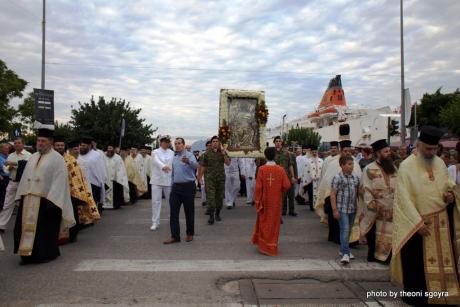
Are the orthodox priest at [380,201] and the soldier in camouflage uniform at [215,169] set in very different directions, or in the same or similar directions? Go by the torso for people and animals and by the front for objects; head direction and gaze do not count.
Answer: same or similar directions

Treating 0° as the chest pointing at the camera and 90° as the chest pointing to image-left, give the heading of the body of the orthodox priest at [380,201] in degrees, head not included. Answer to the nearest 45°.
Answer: approximately 315°

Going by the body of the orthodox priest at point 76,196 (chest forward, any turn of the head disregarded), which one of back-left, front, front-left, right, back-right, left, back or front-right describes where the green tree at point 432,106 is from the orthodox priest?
back

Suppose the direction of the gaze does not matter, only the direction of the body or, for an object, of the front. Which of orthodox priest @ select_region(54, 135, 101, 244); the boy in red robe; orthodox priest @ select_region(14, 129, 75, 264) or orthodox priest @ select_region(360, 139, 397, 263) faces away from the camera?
the boy in red robe

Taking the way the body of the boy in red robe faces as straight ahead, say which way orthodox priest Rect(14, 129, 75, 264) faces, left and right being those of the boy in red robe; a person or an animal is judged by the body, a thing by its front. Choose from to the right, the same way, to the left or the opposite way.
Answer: the opposite way

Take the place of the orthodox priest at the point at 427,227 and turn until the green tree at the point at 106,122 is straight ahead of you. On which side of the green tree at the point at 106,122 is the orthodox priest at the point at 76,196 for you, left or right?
left

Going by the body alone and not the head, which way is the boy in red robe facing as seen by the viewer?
away from the camera

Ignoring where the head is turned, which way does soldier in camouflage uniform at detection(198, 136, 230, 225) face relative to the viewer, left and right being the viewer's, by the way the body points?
facing the viewer

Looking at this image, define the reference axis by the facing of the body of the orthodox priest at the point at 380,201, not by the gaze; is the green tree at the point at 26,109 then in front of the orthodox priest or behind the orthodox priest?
behind

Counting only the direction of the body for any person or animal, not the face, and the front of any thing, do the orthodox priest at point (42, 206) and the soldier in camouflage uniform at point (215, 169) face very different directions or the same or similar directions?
same or similar directions

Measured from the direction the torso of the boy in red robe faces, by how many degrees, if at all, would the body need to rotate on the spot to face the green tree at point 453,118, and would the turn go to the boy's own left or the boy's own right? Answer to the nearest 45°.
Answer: approximately 45° to the boy's own right

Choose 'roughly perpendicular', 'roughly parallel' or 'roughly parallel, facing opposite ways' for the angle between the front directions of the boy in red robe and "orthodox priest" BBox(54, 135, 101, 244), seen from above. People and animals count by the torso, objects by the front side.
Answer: roughly parallel, facing opposite ways

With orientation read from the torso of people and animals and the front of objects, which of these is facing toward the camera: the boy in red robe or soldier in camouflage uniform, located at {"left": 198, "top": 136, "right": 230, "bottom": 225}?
the soldier in camouflage uniform

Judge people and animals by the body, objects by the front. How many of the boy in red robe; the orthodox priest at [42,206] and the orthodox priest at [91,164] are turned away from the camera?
1

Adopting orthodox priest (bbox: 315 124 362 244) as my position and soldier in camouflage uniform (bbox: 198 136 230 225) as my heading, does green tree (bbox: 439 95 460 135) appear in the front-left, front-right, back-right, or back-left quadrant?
front-right

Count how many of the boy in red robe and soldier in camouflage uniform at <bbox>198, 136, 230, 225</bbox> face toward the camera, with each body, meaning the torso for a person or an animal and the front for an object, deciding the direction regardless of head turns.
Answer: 1
